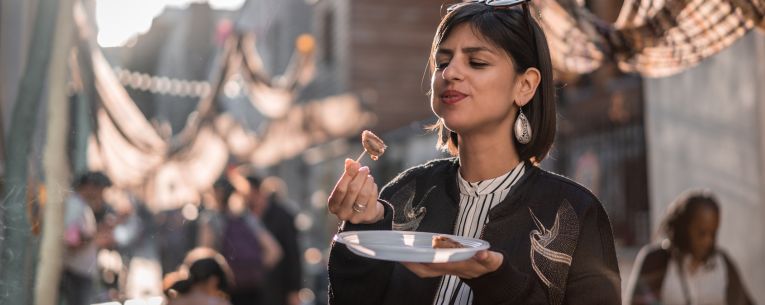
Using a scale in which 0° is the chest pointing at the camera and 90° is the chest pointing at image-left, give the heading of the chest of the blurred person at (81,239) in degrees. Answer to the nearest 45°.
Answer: approximately 270°

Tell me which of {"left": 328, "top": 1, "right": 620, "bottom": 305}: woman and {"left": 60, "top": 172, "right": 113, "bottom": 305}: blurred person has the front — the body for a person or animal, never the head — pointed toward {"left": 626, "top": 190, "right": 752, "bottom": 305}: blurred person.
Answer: {"left": 60, "top": 172, "right": 113, "bottom": 305}: blurred person

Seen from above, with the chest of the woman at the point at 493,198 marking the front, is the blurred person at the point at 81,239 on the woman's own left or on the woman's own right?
on the woman's own right

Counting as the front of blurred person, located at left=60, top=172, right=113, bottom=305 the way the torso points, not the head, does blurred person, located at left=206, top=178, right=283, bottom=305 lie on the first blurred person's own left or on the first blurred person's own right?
on the first blurred person's own left

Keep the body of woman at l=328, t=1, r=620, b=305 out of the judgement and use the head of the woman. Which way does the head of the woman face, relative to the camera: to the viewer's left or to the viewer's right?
to the viewer's left
